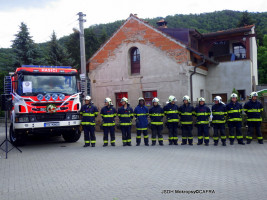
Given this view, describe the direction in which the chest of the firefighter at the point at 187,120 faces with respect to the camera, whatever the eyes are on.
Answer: toward the camera

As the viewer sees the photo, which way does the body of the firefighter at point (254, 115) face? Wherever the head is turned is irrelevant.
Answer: toward the camera

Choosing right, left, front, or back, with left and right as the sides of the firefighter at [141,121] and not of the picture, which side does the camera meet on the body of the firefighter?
front

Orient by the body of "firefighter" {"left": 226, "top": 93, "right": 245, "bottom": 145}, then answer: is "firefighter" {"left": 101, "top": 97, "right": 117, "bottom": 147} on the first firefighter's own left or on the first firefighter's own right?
on the first firefighter's own right

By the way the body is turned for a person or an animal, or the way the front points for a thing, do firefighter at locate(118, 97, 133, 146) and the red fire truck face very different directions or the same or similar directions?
same or similar directions

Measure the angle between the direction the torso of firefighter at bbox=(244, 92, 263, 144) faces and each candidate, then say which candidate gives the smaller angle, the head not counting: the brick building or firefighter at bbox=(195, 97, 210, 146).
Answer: the firefighter

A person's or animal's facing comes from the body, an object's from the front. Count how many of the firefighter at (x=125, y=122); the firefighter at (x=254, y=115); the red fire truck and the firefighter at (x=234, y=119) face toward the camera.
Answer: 4

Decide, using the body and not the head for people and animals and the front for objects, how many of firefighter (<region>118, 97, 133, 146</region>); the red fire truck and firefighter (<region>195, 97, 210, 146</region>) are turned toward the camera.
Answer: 3

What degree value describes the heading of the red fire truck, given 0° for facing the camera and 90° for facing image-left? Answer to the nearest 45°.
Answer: approximately 0°

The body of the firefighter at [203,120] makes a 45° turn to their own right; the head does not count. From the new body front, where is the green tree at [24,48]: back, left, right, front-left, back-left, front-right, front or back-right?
right

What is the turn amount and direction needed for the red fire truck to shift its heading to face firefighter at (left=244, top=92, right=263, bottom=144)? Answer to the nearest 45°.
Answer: approximately 90° to its left

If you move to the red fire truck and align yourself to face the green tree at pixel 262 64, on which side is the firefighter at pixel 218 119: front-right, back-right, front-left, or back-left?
front-right

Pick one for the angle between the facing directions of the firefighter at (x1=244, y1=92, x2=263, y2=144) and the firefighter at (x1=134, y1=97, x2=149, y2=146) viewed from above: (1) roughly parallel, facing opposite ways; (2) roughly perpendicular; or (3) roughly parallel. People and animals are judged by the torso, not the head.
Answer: roughly parallel
